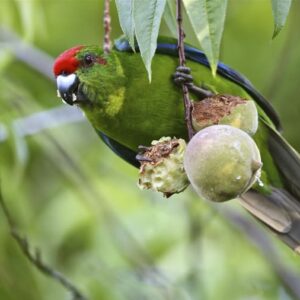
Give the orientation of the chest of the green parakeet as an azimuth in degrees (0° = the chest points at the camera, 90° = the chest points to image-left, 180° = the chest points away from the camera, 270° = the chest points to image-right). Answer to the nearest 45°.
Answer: approximately 45°
